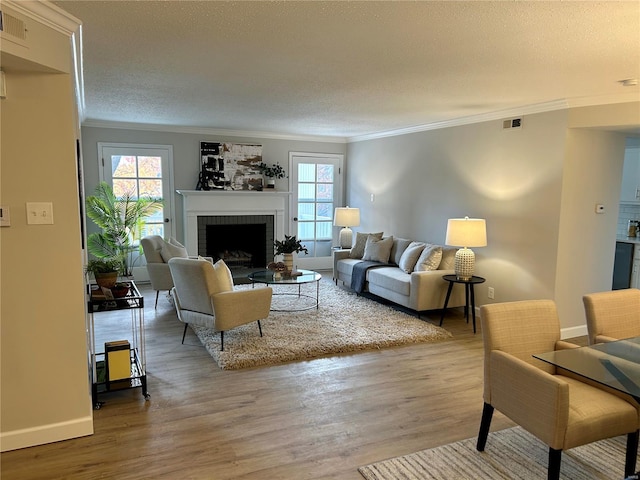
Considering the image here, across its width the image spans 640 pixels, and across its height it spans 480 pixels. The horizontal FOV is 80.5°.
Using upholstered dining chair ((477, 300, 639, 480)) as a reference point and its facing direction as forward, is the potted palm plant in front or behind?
behind

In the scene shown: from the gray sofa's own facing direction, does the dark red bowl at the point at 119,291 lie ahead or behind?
ahead

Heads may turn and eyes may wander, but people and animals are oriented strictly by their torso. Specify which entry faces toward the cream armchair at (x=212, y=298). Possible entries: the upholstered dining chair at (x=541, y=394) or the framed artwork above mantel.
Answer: the framed artwork above mantel

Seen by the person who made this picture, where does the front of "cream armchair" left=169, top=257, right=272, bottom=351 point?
facing away from the viewer and to the right of the viewer

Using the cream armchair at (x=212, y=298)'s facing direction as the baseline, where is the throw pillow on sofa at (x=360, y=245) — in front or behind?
in front

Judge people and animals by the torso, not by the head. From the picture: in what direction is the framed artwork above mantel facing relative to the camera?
toward the camera

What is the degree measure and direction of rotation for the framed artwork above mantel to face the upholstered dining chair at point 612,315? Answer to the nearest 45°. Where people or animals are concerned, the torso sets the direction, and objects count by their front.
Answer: approximately 45° to its left

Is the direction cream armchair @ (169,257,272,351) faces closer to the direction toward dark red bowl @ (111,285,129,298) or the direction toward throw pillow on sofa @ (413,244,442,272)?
the throw pillow on sofa

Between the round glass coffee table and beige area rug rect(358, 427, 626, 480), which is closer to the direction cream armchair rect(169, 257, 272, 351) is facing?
the round glass coffee table

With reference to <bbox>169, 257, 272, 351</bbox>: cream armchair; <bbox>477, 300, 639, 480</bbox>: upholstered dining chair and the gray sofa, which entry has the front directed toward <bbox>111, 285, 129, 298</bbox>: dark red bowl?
the gray sofa

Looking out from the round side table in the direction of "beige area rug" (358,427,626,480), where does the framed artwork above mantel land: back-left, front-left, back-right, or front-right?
back-right

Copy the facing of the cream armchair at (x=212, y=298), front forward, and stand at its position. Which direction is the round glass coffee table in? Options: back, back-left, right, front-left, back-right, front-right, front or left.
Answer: front
